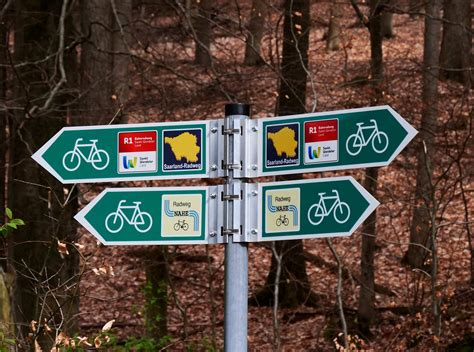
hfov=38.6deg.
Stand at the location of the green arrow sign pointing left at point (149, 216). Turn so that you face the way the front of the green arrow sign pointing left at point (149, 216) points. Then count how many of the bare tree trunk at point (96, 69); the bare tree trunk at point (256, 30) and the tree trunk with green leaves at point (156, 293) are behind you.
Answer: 3

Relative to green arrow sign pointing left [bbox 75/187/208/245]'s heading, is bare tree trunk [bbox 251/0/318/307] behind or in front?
behind

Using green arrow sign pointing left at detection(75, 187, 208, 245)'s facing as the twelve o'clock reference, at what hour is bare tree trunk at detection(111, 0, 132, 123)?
The bare tree trunk is roughly at 6 o'clock from the green arrow sign pointing left.

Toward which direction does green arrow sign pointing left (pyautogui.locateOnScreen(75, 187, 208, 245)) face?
toward the camera

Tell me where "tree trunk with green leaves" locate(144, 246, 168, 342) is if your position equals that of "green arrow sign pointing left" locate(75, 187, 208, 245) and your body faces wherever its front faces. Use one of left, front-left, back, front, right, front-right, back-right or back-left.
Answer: back

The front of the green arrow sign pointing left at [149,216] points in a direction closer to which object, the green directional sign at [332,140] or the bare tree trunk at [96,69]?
the green directional sign

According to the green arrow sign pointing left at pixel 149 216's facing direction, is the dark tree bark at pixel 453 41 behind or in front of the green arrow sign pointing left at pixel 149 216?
behind
